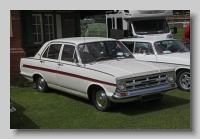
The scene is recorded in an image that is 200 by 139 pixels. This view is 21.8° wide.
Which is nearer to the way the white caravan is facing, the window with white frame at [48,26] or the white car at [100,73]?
the white car

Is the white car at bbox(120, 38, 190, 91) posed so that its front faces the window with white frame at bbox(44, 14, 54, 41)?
no

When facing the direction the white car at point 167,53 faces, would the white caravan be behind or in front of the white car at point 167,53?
behind

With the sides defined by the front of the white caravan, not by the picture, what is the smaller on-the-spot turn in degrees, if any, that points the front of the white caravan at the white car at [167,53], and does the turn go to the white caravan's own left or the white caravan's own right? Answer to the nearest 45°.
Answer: approximately 45° to the white caravan's own right

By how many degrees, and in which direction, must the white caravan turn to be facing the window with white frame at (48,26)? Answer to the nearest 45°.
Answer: approximately 90° to its right

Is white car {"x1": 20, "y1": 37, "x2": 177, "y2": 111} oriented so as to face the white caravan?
no

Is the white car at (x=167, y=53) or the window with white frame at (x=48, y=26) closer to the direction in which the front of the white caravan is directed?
the white car

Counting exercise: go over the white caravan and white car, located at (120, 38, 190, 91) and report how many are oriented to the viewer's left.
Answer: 0

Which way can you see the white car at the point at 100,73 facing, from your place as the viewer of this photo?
facing the viewer and to the right of the viewer

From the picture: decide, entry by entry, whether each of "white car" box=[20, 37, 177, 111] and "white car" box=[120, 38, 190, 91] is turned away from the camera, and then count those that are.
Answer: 0

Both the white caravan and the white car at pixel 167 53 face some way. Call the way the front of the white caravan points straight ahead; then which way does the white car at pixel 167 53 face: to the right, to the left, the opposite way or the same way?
the same way

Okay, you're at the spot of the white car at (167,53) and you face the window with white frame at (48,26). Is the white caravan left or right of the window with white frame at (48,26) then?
right

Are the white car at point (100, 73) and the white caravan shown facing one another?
no

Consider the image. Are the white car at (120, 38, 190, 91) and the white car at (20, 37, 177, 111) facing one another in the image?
no

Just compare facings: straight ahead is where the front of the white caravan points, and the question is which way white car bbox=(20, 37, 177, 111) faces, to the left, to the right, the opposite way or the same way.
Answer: the same way

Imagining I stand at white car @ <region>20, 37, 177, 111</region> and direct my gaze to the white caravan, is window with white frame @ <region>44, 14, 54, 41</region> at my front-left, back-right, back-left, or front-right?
front-left

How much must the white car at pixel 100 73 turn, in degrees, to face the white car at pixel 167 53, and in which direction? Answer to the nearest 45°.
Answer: approximately 90° to its left
